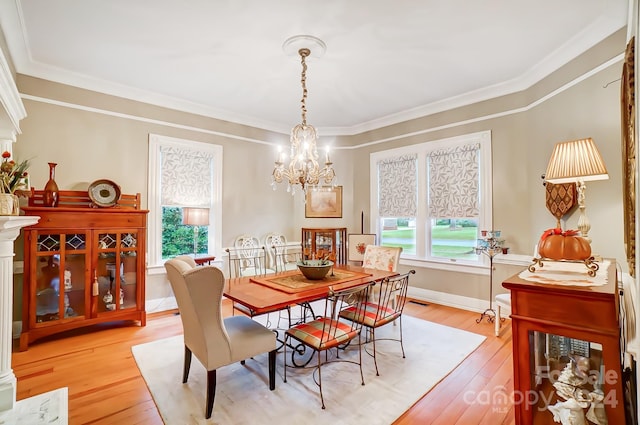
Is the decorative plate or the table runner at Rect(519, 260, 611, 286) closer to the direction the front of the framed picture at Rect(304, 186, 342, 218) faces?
the table runner

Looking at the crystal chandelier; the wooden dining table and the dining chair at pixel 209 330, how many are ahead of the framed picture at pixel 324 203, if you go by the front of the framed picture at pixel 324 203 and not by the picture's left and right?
3

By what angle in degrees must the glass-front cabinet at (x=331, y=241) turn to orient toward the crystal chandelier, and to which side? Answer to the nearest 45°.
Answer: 0° — it already faces it

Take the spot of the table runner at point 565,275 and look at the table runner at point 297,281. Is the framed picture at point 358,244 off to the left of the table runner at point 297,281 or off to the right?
right

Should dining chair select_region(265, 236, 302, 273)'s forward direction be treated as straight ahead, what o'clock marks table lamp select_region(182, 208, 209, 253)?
The table lamp is roughly at 3 o'clock from the dining chair.

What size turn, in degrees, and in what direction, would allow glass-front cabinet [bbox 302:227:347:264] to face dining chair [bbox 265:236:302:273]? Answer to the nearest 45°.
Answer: approximately 90° to its right

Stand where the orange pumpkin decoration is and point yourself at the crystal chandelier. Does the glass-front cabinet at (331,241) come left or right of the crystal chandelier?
right

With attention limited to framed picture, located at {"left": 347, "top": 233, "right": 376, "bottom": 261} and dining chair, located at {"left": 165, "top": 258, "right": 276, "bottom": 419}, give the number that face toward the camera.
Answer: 1

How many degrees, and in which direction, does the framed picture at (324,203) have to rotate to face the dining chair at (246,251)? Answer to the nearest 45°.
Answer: approximately 45° to its right

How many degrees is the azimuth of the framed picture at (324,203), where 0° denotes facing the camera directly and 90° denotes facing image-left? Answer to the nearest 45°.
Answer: approximately 0°

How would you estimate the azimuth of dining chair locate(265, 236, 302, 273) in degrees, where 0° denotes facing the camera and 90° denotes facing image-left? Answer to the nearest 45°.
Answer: approximately 315°

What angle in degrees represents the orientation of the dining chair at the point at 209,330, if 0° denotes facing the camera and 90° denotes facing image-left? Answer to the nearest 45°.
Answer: approximately 225°

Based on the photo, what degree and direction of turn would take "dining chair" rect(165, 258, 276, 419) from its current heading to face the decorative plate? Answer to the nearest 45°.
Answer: approximately 90° to its left
